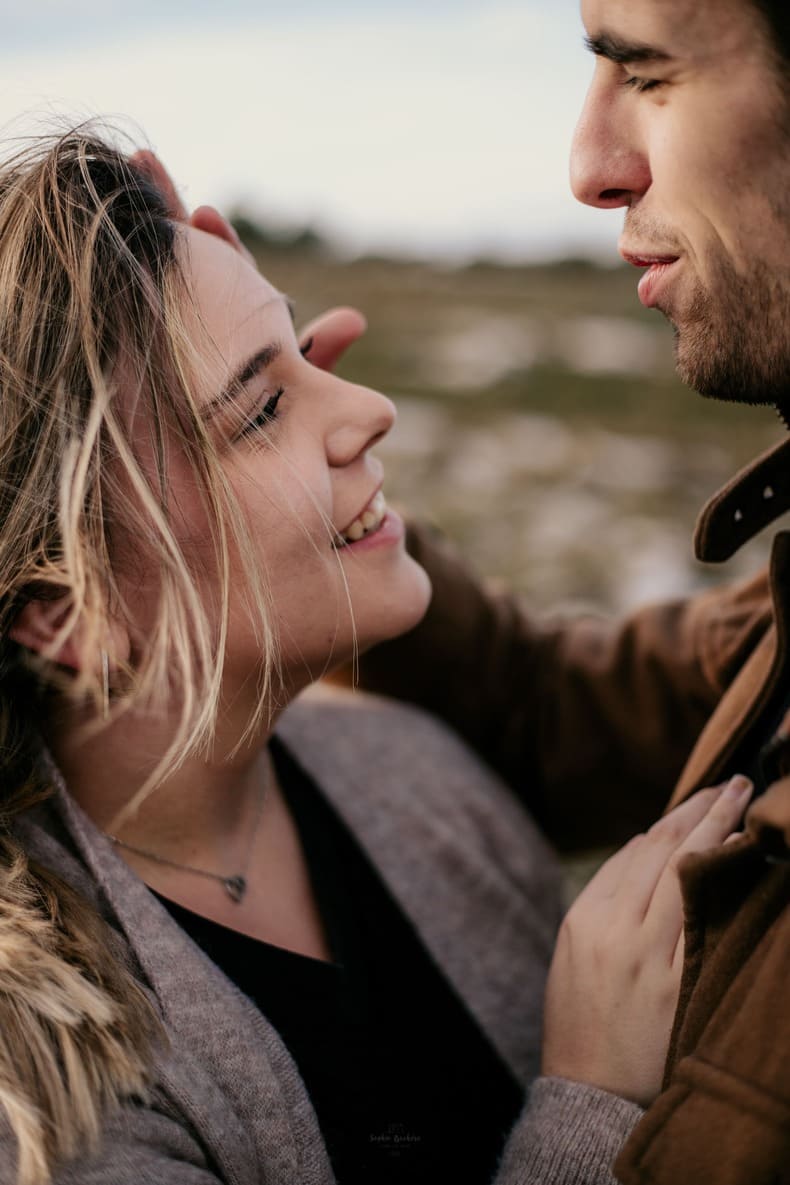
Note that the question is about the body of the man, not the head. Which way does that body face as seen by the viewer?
to the viewer's left

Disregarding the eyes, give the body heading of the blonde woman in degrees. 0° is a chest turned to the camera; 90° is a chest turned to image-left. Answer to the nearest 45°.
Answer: approximately 315°

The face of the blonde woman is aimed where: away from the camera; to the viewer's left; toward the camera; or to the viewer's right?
to the viewer's right

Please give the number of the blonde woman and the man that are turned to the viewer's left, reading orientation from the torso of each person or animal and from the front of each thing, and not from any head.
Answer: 1
